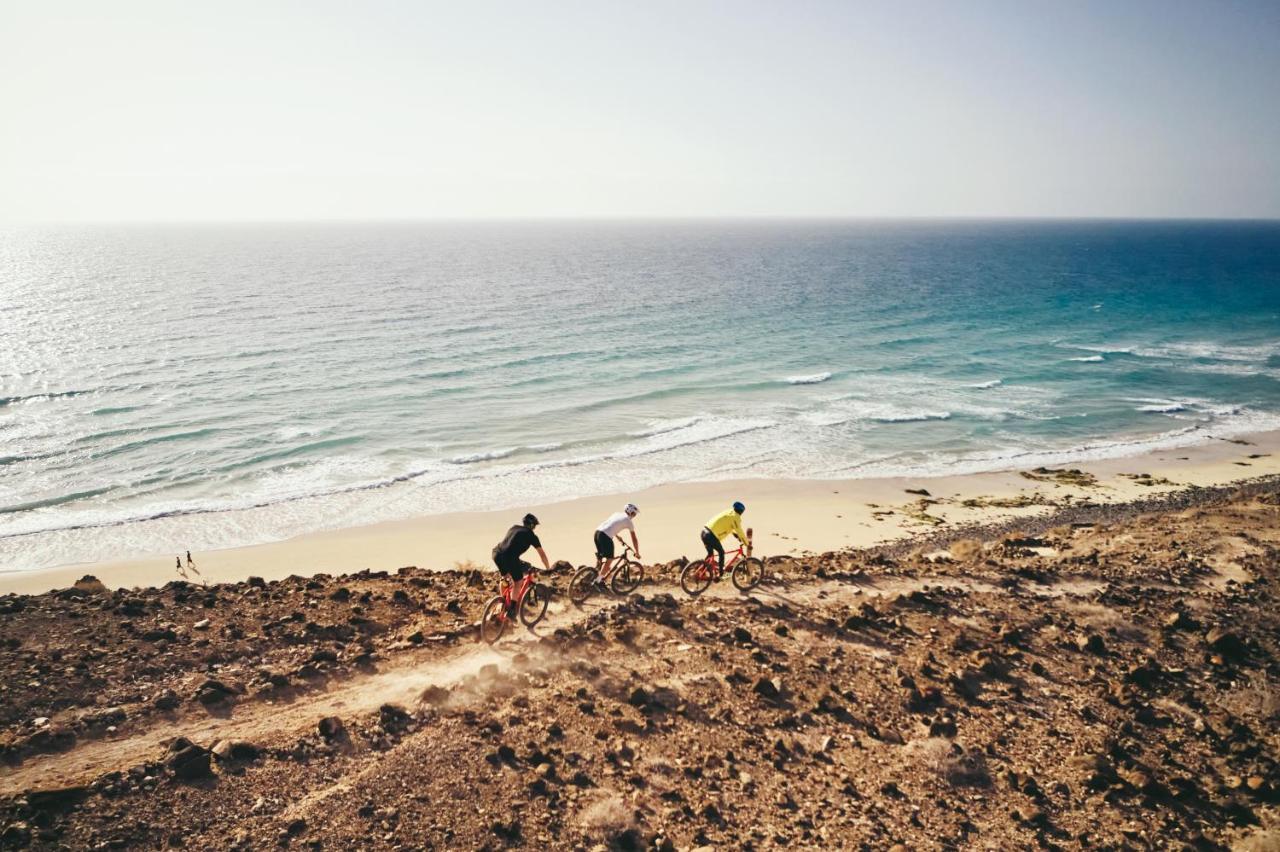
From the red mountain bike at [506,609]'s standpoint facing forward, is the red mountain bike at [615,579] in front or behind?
in front

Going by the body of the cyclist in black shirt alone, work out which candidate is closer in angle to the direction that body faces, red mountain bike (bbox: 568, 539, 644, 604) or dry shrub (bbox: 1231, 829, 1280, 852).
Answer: the red mountain bike

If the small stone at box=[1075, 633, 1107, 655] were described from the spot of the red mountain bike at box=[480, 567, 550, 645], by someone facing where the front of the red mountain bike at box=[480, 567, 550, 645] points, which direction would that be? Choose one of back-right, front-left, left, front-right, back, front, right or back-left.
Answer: front-right

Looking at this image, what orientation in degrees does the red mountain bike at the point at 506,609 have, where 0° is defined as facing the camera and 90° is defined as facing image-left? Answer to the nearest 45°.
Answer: approximately 225°

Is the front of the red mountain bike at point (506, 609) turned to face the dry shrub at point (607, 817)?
no

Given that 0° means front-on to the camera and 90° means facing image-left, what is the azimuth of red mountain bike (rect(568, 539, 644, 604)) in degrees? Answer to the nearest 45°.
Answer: approximately 225°

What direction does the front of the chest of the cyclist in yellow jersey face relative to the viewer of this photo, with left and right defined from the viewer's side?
facing to the right of the viewer

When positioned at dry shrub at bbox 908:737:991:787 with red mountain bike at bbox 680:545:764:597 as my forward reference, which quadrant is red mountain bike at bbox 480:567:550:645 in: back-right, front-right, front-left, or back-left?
front-left

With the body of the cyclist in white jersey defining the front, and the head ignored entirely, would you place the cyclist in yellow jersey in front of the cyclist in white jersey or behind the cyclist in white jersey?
in front

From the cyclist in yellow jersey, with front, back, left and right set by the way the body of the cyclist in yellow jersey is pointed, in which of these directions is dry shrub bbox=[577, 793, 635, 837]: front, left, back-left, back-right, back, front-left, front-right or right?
right

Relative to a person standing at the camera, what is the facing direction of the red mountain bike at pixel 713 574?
facing to the right of the viewer
